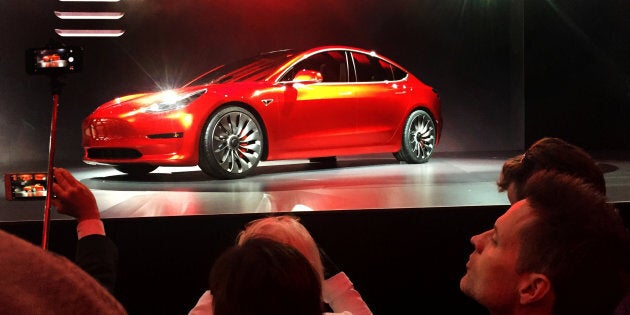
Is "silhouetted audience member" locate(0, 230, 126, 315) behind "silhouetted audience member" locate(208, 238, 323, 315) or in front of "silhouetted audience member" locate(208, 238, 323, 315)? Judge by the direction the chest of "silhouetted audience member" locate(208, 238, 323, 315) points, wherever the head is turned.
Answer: behind

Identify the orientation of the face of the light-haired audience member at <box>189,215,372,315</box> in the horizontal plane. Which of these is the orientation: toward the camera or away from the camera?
away from the camera

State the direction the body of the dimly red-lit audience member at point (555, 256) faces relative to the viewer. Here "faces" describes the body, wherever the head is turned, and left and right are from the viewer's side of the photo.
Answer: facing to the left of the viewer

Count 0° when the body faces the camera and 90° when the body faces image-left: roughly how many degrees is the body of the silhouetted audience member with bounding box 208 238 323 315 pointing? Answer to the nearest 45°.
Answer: approximately 180°

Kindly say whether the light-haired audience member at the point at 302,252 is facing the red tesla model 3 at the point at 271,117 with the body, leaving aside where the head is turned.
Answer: yes

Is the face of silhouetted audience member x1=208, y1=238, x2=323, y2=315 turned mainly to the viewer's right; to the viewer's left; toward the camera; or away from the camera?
away from the camera

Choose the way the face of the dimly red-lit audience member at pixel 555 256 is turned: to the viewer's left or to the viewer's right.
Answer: to the viewer's left

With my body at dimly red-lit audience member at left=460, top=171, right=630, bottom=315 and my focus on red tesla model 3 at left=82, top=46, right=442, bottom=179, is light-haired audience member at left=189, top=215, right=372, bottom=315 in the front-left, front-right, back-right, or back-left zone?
front-left

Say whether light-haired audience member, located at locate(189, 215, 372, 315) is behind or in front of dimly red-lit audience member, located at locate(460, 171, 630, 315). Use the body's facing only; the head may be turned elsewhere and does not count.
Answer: in front

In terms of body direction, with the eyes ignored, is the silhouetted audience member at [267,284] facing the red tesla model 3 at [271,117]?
yes

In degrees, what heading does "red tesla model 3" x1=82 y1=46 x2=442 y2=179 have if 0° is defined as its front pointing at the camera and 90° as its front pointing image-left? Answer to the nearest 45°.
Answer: approximately 45°

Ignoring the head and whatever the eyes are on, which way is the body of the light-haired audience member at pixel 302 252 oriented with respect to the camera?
away from the camera
